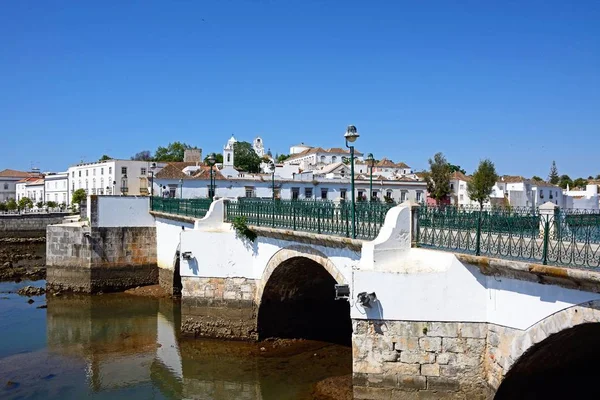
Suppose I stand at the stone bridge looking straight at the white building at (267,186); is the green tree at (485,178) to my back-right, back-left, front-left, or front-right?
front-right

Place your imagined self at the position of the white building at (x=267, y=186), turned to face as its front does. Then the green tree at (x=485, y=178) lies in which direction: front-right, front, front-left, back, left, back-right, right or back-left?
left

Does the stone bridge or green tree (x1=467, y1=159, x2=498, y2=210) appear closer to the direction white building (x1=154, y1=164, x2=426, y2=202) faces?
the stone bridge

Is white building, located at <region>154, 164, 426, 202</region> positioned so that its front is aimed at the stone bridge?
yes

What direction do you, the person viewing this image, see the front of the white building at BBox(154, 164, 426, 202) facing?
facing the viewer

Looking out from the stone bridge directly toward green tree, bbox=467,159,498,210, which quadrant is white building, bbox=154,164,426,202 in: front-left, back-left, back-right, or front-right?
front-left
